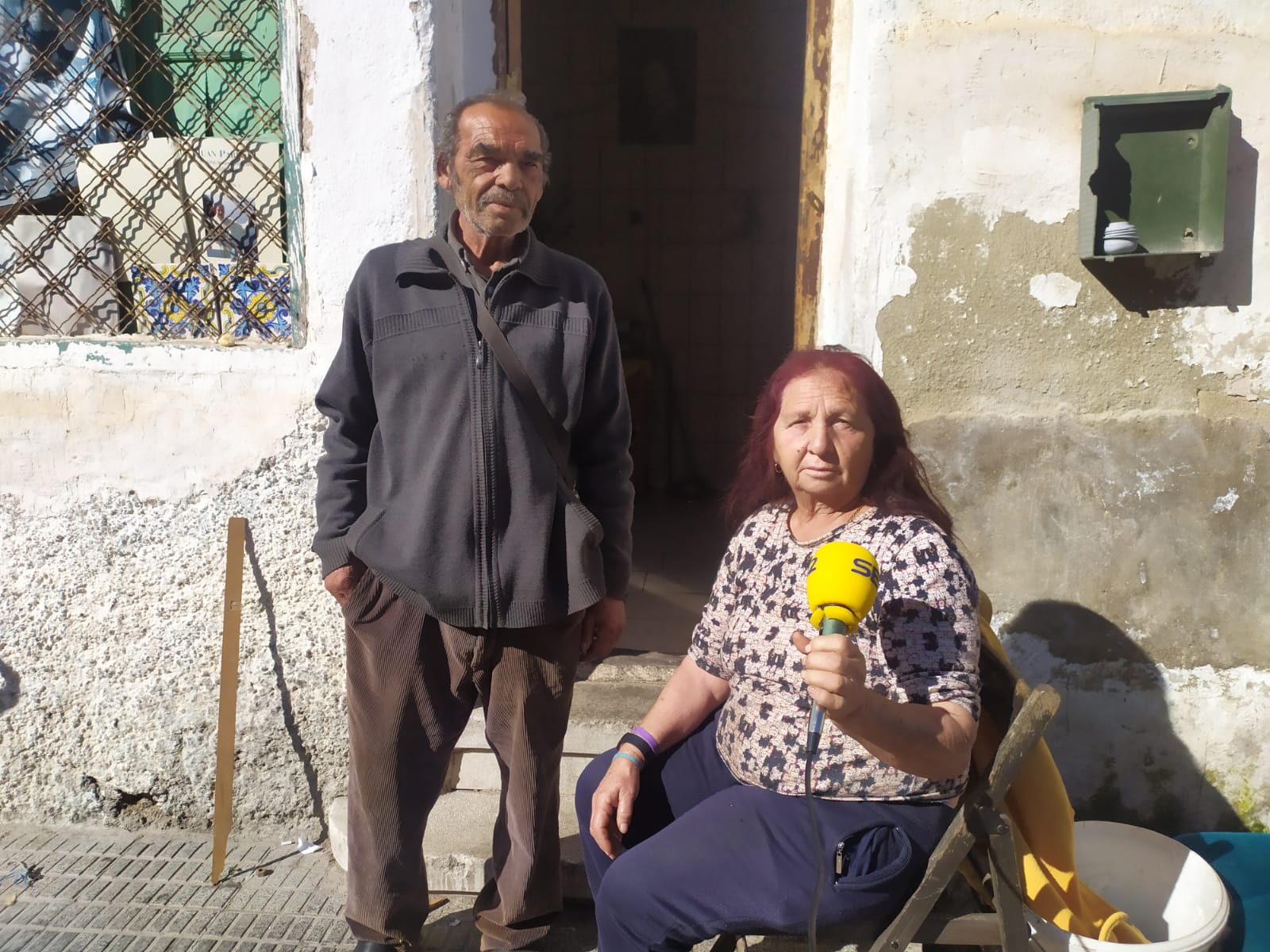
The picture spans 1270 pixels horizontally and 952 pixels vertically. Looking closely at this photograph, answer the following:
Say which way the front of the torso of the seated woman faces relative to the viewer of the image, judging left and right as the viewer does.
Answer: facing the viewer and to the left of the viewer

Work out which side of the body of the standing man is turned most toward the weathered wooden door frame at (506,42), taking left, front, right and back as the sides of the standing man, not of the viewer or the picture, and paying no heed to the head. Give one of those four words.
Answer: back

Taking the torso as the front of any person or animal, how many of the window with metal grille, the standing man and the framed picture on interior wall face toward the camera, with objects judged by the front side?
3

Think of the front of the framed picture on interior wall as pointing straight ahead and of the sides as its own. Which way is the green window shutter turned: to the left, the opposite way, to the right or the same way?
the same way

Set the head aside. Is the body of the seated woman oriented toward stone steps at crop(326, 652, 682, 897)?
no

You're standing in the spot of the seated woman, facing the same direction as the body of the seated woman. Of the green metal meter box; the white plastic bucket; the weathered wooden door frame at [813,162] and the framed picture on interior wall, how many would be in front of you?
0

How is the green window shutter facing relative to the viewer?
toward the camera

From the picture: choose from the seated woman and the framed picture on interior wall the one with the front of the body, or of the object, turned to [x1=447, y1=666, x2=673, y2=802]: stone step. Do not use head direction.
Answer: the framed picture on interior wall

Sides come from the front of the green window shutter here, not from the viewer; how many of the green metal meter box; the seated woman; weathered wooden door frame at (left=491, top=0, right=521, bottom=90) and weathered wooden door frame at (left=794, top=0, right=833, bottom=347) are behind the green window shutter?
0

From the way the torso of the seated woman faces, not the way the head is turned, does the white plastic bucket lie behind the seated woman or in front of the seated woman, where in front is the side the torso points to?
behind

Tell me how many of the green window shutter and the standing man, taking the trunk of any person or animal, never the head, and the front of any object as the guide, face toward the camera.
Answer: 2

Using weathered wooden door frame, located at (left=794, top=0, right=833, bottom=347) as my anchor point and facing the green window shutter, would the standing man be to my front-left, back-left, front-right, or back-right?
front-left

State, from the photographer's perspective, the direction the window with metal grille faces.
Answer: facing the viewer

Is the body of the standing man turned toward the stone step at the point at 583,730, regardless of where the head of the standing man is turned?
no

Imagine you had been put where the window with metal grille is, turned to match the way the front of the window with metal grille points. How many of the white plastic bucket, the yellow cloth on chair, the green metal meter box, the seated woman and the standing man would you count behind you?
0

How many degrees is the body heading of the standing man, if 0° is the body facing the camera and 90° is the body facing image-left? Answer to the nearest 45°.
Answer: approximately 0°

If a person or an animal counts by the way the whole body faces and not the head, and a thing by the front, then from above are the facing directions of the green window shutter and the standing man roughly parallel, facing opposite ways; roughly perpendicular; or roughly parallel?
roughly parallel
